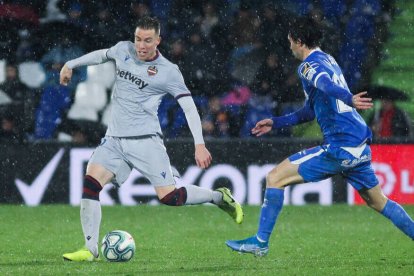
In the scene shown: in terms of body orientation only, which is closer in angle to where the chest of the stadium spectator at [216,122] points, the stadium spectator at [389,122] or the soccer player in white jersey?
the soccer player in white jersey

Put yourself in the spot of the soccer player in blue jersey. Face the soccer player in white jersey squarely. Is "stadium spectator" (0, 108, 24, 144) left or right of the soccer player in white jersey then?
right

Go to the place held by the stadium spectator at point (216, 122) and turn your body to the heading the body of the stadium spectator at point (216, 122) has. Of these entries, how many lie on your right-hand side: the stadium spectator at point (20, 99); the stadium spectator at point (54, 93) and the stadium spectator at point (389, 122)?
2

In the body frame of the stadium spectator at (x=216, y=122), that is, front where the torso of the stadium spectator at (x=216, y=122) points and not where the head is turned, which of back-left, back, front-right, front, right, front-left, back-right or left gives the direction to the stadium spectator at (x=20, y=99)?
right

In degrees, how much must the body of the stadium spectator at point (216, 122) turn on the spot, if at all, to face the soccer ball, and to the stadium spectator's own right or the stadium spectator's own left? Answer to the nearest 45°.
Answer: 0° — they already face it

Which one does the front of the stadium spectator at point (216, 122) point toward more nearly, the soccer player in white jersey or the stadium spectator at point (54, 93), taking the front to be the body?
the soccer player in white jersey

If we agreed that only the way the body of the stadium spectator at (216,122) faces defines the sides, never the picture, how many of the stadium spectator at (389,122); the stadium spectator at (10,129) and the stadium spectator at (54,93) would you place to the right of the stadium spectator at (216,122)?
2

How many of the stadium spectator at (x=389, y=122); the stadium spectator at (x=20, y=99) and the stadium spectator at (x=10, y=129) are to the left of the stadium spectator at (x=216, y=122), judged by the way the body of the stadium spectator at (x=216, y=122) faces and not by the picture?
1

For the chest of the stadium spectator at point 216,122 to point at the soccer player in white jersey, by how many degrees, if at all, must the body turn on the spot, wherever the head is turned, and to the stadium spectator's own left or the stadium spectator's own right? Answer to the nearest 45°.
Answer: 0° — they already face them

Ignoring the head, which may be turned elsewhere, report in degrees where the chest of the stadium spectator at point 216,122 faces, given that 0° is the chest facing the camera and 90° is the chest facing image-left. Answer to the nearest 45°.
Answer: approximately 0°

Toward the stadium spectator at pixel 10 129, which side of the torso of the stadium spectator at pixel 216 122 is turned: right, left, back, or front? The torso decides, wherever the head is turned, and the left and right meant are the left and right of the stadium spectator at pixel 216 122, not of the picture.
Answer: right
